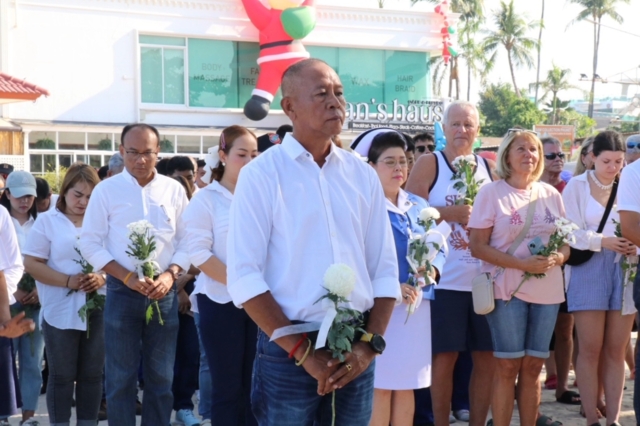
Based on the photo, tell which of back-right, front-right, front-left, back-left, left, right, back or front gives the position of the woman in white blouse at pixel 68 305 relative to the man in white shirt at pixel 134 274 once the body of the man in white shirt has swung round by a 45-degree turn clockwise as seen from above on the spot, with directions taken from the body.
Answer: right

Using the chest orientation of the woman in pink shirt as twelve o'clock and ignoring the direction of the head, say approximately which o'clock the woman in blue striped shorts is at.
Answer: The woman in blue striped shorts is roughly at 9 o'clock from the woman in pink shirt.

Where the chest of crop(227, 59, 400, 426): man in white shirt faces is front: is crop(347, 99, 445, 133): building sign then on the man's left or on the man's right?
on the man's left

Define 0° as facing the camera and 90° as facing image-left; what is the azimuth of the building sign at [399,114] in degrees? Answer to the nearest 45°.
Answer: approximately 0°

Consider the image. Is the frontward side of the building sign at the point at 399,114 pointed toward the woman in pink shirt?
yes

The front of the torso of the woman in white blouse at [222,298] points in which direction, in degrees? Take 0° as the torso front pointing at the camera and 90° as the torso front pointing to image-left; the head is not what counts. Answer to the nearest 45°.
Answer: approximately 315°

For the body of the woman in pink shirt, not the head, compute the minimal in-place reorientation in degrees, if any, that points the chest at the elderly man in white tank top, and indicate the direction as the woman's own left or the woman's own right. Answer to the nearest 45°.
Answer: approximately 135° to the woman's own right

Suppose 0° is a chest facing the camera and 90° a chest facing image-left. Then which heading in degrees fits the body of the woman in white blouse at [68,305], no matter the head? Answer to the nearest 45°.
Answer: approximately 315°

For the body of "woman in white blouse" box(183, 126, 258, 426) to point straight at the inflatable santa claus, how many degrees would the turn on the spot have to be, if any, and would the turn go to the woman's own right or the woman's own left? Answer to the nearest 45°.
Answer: approximately 135° to the woman's own left
